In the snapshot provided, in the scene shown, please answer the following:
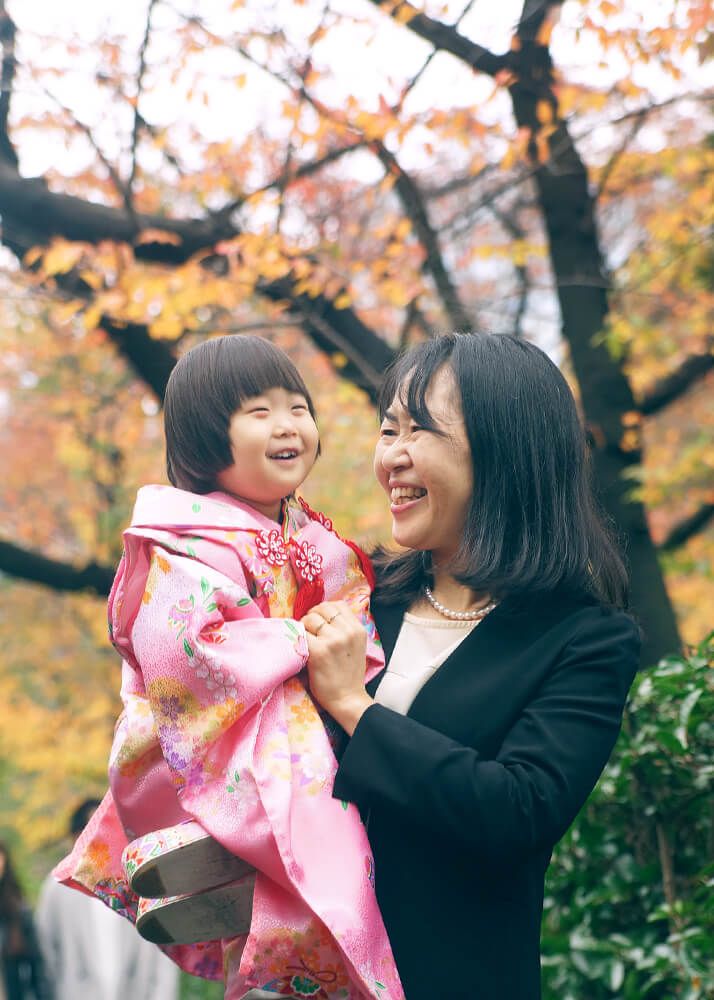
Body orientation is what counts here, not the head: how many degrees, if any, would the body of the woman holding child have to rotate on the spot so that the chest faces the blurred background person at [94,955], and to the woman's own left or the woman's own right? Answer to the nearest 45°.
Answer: approximately 90° to the woman's own right

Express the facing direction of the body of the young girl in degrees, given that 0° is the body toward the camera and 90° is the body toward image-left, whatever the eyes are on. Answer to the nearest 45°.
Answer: approximately 315°

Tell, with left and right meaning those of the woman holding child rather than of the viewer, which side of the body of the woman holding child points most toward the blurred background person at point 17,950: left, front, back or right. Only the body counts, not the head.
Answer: right

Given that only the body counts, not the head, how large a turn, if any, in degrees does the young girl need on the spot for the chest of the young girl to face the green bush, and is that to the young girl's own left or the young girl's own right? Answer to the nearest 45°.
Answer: approximately 90° to the young girl's own left

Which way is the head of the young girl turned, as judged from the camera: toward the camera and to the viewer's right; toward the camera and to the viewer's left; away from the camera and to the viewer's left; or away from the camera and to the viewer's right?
toward the camera and to the viewer's right

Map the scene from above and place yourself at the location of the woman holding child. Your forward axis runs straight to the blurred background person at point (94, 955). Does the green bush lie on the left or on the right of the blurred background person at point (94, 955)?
right
